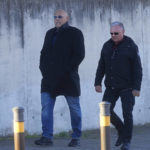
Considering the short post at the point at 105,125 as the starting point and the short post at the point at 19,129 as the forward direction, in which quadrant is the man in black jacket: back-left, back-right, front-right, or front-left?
back-right

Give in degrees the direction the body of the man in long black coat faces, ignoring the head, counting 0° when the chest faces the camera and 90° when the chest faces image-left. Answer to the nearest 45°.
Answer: approximately 45°

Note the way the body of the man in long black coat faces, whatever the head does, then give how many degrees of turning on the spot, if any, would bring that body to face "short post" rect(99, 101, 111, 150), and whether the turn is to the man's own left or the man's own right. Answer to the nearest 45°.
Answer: approximately 45° to the man's own left

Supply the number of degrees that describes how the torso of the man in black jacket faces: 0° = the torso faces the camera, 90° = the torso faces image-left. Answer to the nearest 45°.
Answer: approximately 45°

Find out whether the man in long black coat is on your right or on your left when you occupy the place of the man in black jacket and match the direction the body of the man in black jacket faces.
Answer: on your right

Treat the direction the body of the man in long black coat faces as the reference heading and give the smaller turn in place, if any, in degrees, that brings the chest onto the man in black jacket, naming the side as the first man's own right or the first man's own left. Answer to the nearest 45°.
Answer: approximately 135° to the first man's own left

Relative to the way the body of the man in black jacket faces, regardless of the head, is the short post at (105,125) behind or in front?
in front

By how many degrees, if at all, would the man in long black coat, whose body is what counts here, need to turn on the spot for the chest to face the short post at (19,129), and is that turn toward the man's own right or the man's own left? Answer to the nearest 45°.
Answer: approximately 45° to the man's own left

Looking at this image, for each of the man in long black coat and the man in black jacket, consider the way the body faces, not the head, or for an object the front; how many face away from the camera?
0

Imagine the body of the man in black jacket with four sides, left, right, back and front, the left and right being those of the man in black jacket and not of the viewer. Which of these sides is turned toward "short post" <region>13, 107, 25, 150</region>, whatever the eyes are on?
front
